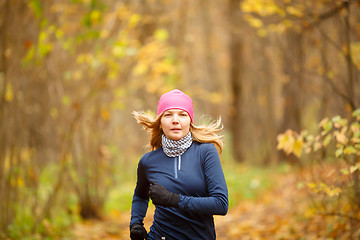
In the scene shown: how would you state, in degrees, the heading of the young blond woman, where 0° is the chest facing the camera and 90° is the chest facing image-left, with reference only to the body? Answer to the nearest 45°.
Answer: approximately 0°

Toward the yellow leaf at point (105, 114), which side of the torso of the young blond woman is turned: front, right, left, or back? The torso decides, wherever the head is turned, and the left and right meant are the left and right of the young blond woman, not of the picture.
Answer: back

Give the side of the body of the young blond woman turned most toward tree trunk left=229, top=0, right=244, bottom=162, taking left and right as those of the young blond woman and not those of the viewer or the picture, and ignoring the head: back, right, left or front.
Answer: back
